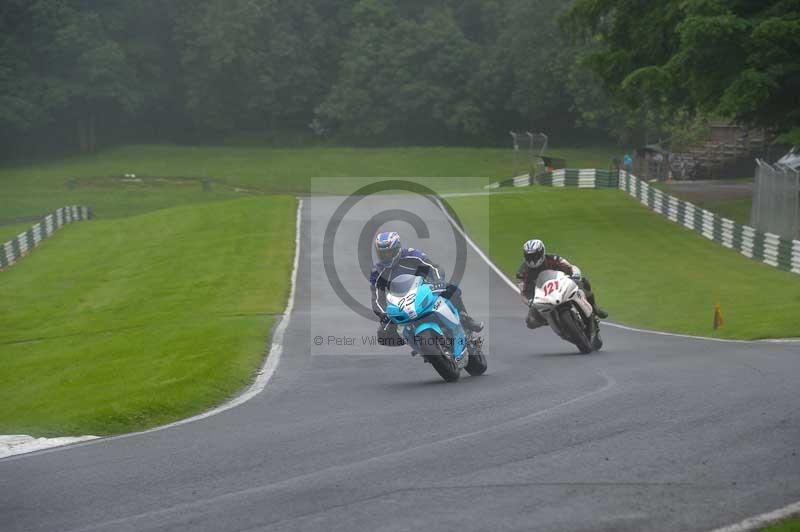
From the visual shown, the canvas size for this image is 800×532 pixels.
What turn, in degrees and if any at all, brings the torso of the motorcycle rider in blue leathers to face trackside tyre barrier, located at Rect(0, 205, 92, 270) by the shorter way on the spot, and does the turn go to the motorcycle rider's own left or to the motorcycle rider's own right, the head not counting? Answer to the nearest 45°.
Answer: approximately 135° to the motorcycle rider's own right

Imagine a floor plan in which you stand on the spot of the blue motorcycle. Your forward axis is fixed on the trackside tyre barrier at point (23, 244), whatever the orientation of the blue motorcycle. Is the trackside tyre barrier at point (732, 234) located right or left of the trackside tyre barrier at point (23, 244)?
right

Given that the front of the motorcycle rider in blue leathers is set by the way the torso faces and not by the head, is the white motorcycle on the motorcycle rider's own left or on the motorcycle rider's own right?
on the motorcycle rider's own left

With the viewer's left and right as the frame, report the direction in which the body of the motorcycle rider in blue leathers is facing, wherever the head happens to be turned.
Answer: facing the viewer

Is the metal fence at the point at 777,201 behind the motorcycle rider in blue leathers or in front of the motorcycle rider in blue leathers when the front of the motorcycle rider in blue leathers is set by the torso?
behind

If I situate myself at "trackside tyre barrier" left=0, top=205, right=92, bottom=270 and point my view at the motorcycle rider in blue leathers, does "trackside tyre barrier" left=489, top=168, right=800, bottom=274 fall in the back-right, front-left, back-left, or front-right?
front-left

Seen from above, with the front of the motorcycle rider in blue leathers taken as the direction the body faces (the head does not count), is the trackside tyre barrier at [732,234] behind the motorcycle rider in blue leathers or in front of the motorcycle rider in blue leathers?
behind
